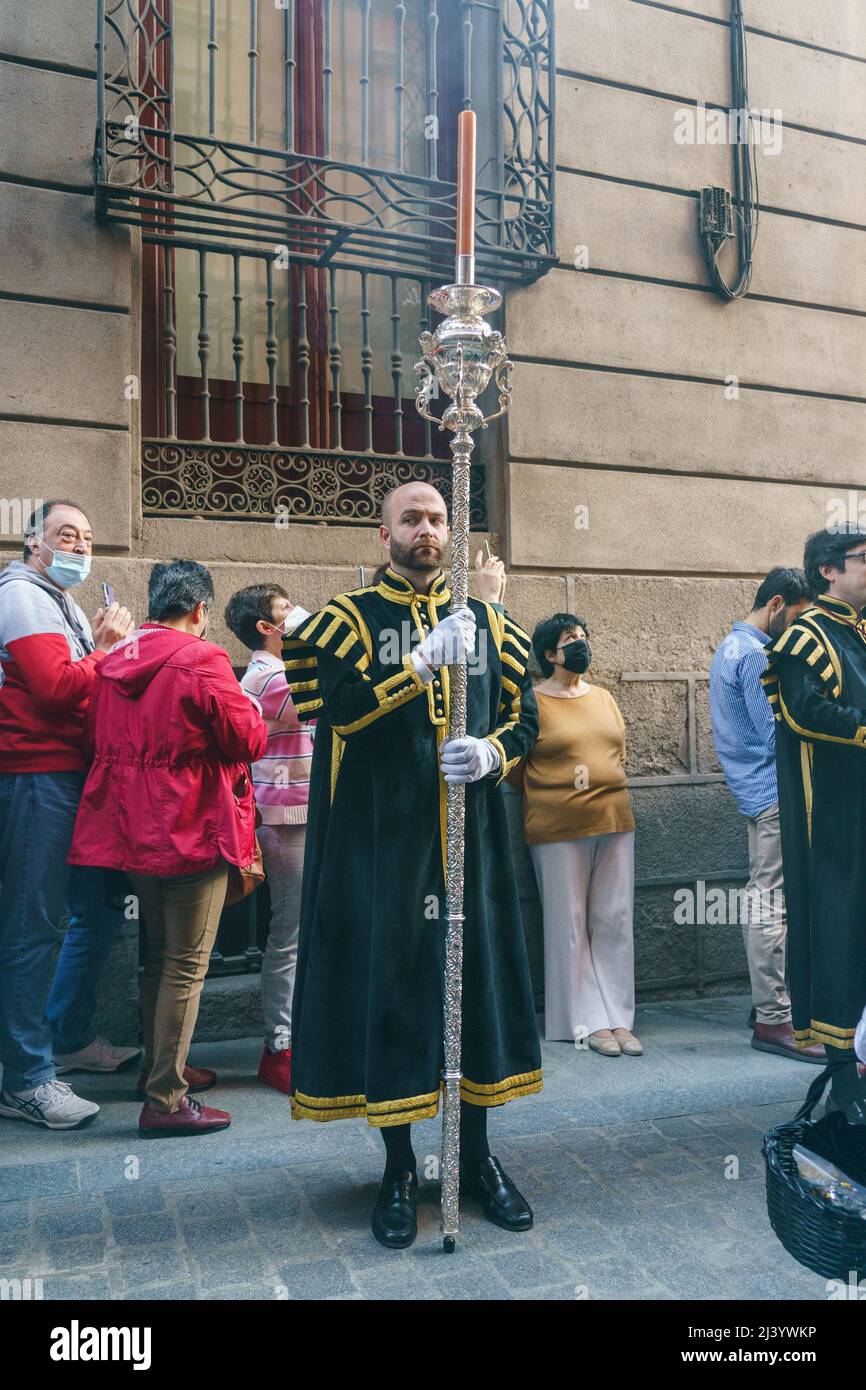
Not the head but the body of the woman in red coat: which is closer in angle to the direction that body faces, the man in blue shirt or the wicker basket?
the man in blue shirt

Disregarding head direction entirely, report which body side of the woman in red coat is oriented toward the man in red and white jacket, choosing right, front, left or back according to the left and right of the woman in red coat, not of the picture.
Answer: left

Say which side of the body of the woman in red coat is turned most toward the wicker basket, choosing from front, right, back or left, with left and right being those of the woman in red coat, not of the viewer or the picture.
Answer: right

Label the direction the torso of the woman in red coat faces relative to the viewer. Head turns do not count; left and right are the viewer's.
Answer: facing away from the viewer and to the right of the viewer

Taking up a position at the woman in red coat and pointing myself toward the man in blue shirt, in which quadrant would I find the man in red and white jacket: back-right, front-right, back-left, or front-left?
back-left
